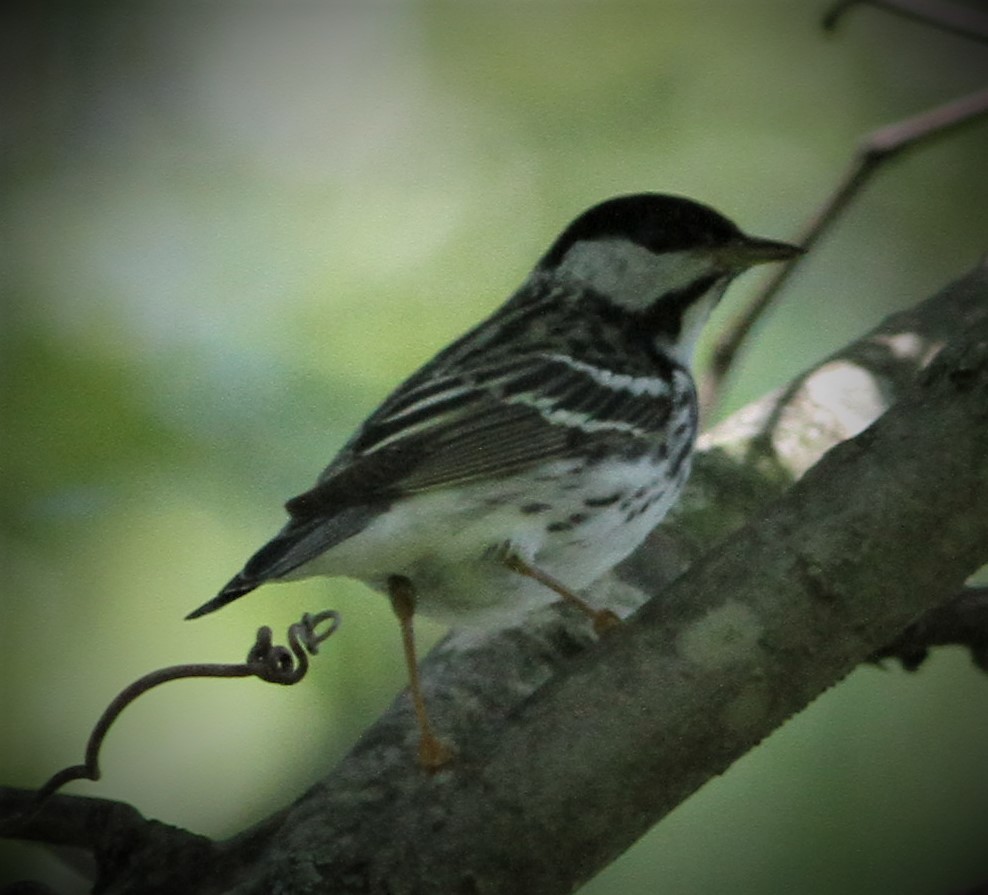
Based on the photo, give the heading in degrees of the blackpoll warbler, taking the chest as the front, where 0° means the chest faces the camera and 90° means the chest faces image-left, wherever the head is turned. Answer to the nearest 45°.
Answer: approximately 270°

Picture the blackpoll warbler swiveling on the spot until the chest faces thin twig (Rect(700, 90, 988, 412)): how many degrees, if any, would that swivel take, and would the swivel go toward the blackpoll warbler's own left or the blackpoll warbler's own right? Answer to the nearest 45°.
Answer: approximately 45° to the blackpoll warbler's own left

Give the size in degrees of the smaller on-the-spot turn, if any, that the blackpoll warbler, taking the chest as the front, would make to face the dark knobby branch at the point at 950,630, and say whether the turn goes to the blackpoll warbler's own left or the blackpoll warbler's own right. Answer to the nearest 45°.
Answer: approximately 45° to the blackpoll warbler's own right

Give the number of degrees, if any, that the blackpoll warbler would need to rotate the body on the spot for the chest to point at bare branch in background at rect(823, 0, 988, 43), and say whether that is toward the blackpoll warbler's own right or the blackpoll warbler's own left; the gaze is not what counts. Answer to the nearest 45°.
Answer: approximately 45° to the blackpoll warbler's own left

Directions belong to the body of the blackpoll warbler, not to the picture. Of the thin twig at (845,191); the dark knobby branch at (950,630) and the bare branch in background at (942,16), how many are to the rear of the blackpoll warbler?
0
